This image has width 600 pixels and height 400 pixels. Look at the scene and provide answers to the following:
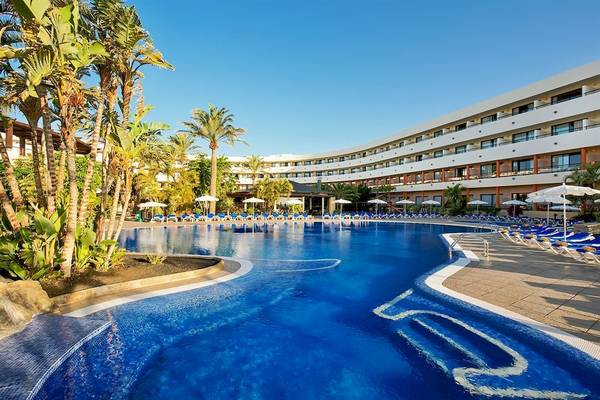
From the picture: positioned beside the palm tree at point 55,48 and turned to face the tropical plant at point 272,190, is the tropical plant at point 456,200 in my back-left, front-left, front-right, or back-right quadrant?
front-right

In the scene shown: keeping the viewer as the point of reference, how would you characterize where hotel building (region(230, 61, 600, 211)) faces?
facing the viewer and to the left of the viewer

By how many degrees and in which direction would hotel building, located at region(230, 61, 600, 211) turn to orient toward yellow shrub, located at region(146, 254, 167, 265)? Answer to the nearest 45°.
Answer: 0° — it already faces it

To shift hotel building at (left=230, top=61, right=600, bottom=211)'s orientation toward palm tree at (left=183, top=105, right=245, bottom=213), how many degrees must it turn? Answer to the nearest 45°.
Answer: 0° — it already faces it

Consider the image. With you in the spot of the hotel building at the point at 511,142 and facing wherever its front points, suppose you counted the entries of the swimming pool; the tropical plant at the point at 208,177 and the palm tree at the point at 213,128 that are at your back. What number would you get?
0

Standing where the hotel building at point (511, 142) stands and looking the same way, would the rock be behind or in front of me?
in front

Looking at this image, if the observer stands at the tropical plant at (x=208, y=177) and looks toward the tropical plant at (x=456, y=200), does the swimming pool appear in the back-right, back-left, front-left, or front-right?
front-right

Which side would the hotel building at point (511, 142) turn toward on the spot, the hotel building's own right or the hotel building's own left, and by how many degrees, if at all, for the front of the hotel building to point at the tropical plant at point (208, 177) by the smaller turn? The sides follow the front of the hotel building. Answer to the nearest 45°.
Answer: approximately 45° to the hotel building's own right

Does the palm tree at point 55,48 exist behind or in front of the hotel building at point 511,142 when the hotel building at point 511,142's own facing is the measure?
in front

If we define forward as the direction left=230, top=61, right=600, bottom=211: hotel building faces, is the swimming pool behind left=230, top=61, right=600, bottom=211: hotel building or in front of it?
in front
